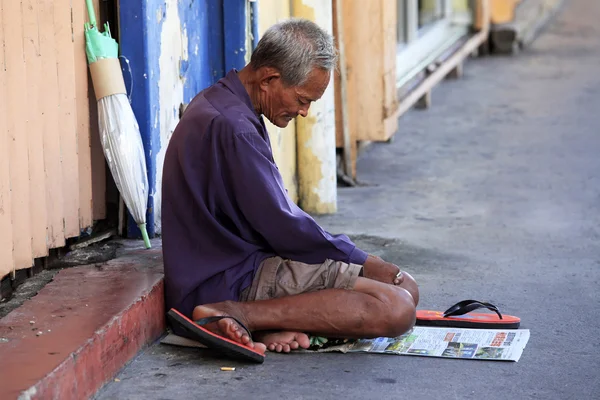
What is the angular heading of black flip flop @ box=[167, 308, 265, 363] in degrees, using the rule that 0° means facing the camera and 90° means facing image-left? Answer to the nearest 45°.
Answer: approximately 270°

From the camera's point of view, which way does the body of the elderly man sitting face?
to the viewer's right

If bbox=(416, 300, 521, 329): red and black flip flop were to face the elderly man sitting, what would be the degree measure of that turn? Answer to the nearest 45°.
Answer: approximately 135° to its right

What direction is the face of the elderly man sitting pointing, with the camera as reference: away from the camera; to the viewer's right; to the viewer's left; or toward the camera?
to the viewer's right

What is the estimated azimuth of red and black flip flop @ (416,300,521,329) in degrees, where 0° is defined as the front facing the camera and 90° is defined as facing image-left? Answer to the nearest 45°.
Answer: approximately 270°

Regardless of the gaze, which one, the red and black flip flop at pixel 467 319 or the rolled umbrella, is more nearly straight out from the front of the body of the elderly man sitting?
the red and black flip flop

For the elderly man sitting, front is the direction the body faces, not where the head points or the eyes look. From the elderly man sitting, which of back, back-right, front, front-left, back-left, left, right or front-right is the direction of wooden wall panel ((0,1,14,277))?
back

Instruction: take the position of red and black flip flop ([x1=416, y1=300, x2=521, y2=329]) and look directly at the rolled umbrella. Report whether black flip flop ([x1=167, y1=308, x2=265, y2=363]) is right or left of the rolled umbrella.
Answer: left

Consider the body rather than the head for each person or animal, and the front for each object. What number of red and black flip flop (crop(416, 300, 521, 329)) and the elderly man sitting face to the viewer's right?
2

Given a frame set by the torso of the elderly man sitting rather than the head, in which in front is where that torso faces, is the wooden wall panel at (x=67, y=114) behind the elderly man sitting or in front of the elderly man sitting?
behind

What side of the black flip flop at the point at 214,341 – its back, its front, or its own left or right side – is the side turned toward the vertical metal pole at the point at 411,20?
left
